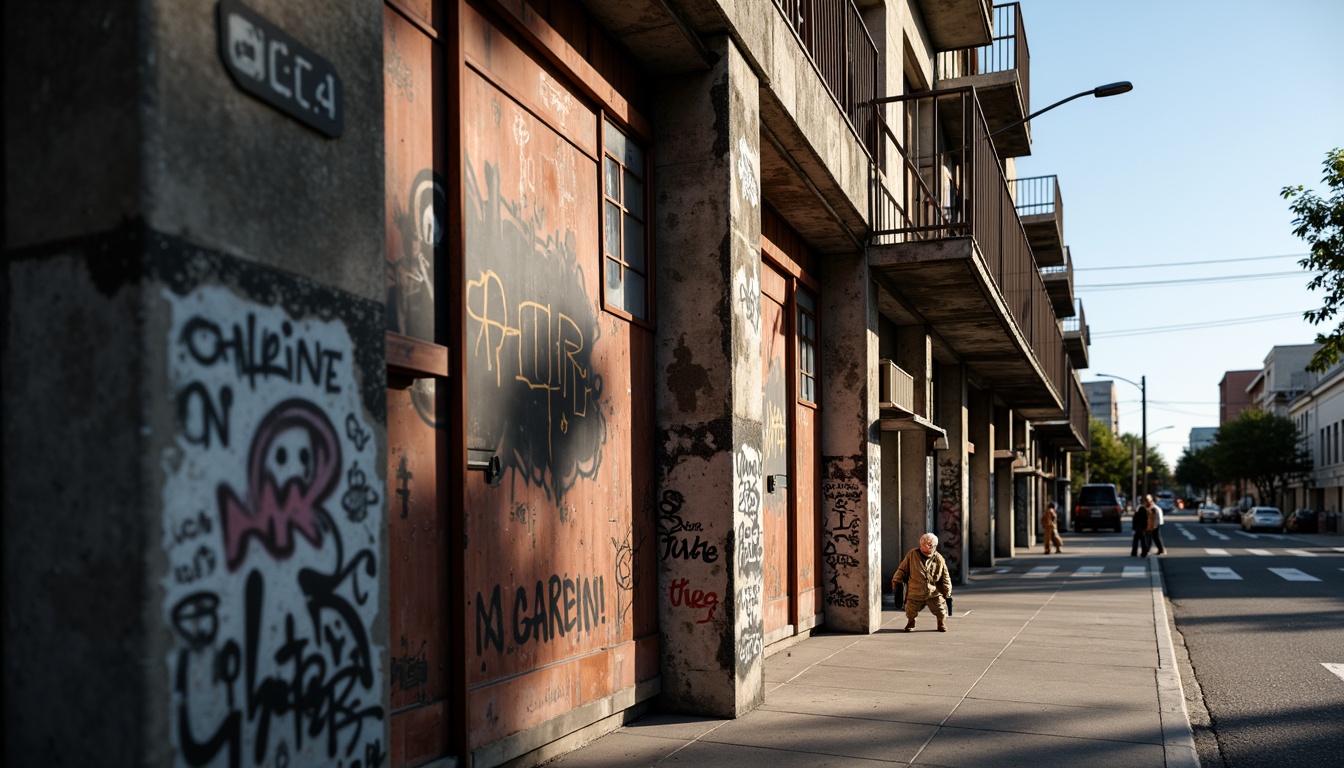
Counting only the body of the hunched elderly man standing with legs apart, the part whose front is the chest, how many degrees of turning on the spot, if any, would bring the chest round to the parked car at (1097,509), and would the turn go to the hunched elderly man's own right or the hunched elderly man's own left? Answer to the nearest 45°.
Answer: approximately 180°

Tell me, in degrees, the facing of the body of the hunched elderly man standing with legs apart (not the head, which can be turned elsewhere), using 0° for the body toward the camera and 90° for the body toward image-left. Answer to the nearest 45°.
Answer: approximately 0°

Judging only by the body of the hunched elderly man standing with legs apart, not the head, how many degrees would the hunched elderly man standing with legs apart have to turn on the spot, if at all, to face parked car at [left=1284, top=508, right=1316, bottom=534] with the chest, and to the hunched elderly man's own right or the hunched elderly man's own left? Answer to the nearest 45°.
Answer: approximately 180°

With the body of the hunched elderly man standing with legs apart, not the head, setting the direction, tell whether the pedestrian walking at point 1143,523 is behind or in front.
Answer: behind
